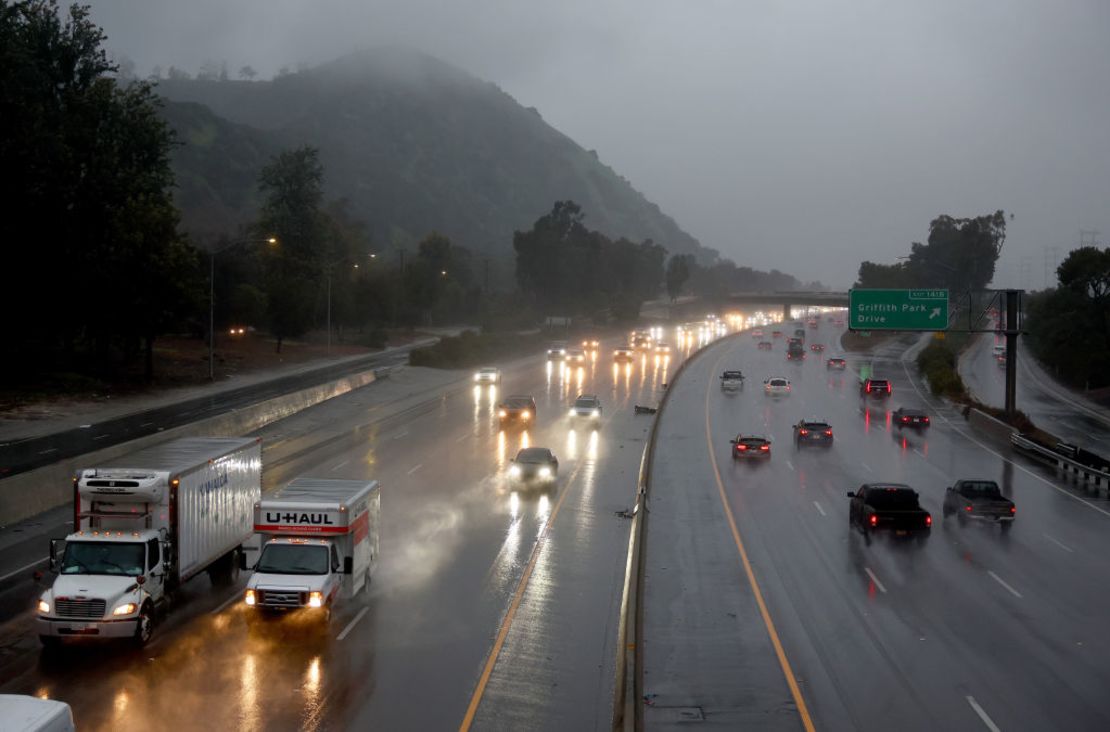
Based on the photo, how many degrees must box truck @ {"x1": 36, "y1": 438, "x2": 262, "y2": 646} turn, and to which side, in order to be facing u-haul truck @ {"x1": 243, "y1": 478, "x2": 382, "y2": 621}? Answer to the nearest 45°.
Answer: approximately 135° to its left

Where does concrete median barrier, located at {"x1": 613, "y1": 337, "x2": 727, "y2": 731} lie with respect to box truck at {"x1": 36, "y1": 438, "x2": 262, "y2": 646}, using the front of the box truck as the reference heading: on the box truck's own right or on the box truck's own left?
on the box truck's own left

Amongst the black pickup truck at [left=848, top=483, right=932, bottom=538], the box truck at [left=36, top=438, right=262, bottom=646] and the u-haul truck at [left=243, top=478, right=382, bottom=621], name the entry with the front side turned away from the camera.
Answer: the black pickup truck

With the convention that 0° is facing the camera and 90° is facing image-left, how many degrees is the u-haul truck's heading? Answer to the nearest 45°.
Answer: approximately 45°

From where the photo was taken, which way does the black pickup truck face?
away from the camera

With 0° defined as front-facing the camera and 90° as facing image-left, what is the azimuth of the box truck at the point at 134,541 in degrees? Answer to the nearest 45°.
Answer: approximately 45°

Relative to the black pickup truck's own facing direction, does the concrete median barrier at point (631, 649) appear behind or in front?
behind

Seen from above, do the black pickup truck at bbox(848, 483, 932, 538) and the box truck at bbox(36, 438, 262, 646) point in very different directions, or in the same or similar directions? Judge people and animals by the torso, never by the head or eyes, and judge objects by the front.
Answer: very different directions

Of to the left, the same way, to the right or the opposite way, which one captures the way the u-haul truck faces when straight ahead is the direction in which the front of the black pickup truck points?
the opposite way

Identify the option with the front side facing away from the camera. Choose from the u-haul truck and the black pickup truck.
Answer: the black pickup truck

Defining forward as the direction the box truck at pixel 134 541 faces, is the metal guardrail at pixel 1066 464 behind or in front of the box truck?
behind
